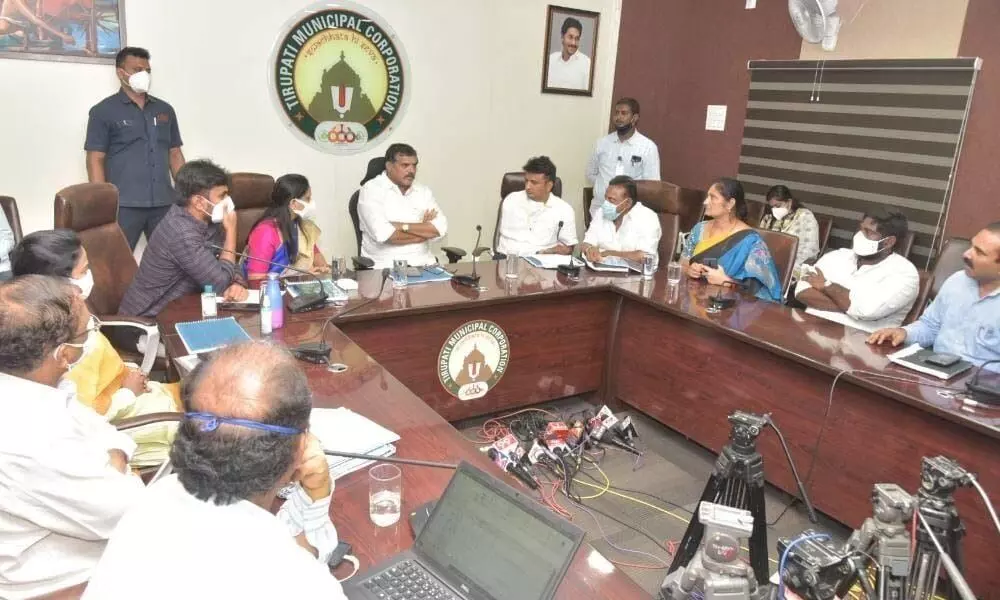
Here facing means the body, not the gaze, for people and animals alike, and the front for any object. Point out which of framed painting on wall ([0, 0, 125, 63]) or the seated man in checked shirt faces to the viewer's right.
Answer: the seated man in checked shirt

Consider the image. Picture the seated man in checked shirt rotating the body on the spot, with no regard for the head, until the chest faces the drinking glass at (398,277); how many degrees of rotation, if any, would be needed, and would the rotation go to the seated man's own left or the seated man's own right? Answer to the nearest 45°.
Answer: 0° — they already face it

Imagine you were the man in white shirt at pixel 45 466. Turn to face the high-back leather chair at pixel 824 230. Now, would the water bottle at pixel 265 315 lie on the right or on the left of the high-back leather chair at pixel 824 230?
left

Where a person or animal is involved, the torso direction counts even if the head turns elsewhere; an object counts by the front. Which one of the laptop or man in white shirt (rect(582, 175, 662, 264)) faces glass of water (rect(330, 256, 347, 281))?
the man in white shirt

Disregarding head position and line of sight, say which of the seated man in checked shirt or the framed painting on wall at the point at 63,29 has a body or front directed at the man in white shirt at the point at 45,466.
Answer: the framed painting on wall

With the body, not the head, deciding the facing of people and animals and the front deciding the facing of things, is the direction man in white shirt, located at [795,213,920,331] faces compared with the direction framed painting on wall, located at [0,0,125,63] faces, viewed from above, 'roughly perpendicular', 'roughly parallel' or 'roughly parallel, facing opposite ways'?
roughly perpendicular

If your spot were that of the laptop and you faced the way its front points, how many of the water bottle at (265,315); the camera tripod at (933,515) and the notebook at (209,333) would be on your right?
2

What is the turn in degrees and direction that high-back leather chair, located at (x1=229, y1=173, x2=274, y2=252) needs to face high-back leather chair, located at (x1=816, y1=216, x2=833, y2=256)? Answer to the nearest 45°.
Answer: approximately 45° to its left

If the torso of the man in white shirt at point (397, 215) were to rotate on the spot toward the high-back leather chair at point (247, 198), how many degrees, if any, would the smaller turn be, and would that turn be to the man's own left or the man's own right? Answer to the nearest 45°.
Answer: approximately 135° to the man's own right
